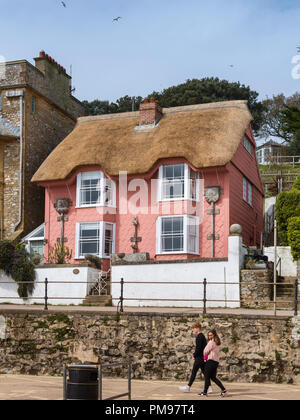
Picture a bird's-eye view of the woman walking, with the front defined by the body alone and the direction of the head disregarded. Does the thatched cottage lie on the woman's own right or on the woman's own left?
on the woman's own right

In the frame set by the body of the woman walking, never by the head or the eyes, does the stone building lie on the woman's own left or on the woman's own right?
on the woman's own right

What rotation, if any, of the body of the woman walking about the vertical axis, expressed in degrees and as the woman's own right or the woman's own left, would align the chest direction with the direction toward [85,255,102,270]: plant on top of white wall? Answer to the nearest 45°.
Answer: approximately 90° to the woman's own right

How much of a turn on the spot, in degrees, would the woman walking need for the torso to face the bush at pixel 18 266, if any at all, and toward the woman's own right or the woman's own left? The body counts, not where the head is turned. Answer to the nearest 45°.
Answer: approximately 45° to the woman's own right

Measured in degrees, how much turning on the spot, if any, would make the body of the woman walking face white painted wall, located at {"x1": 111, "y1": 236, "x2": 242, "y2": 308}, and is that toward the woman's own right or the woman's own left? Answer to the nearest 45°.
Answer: approximately 90° to the woman's own right

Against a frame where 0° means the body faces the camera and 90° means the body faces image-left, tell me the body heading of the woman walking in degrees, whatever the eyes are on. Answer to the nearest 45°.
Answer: approximately 90°

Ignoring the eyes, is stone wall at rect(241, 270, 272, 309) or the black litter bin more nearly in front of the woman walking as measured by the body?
the black litter bin
